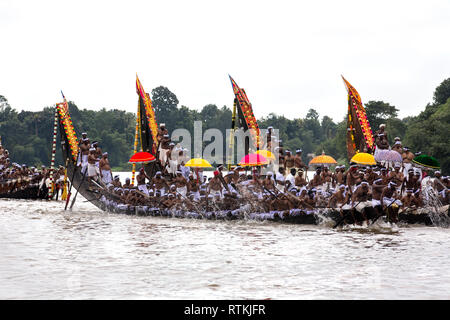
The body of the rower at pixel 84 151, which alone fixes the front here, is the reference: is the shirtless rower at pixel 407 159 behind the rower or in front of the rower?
in front

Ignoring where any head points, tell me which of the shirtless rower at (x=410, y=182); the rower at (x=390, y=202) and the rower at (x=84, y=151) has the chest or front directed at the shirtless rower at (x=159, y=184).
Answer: the rower at (x=84, y=151)

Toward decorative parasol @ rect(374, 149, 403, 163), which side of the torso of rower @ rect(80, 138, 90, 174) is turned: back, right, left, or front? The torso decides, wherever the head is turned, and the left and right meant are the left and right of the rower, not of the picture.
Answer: front

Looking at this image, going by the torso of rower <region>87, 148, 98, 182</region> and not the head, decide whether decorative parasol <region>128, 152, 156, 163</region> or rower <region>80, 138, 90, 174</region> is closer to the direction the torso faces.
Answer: the decorative parasol

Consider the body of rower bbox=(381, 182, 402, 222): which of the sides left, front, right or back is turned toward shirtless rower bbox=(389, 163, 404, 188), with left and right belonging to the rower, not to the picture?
left

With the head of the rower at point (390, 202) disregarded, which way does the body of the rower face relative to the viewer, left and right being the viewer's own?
facing to the right of the viewer

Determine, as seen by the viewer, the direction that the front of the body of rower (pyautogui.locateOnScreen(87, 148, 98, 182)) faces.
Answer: to the viewer's right

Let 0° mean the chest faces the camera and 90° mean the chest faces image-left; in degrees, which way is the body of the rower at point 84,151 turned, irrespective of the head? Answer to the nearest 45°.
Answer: approximately 315°

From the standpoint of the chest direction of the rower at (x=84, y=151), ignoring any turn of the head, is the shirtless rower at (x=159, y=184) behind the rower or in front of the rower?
in front

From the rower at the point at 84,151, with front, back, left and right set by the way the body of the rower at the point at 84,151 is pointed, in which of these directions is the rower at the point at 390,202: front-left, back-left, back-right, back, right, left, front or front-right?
front

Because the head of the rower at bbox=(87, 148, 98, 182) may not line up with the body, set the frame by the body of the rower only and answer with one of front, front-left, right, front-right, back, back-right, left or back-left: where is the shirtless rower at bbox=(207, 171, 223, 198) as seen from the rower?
front-right
